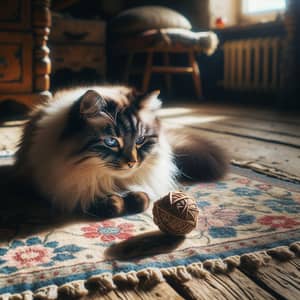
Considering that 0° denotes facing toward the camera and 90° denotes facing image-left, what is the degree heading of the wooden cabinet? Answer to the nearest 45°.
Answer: approximately 0°

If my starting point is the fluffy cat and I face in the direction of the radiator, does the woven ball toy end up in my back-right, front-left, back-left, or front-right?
back-right

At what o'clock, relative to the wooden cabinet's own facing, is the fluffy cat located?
The fluffy cat is roughly at 12 o'clock from the wooden cabinet.

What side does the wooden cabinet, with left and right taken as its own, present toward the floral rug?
front

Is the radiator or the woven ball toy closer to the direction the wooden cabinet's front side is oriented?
the woven ball toy

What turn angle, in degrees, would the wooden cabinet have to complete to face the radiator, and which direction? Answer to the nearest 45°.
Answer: approximately 135° to its left

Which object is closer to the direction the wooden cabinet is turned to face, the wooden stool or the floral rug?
the floral rug
